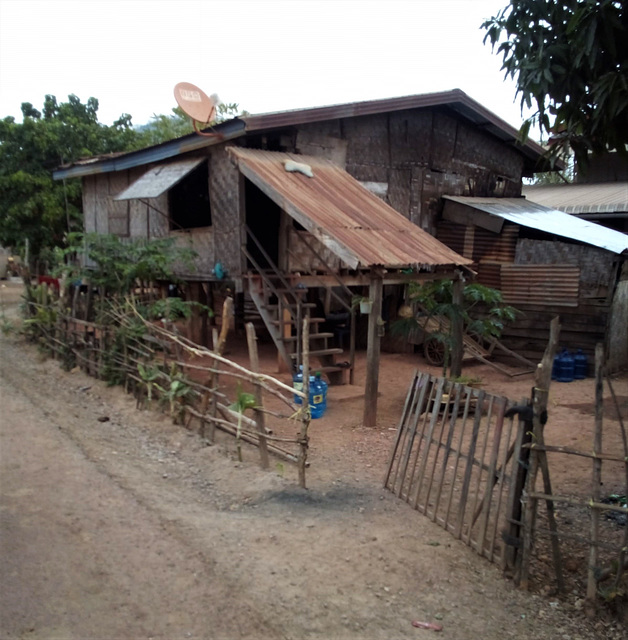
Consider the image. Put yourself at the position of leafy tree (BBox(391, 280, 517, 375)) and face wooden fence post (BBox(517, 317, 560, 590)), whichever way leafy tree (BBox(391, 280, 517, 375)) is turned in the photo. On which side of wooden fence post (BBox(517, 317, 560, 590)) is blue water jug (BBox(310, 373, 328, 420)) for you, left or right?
right

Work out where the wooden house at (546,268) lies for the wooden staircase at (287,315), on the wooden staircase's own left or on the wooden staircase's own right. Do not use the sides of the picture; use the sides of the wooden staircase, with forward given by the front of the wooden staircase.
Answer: on the wooden staircase's own left

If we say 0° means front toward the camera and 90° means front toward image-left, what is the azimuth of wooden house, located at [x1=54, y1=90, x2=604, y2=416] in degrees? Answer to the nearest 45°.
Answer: approximately 315°

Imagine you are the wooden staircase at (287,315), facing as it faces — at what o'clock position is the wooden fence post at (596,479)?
The wooden fence post is roughly at 1 o'clock from the wooden staircase.

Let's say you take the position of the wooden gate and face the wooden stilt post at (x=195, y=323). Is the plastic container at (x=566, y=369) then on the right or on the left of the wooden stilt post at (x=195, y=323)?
right

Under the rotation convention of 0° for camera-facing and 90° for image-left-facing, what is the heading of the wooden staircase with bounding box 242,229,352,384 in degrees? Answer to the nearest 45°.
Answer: approximately 315°

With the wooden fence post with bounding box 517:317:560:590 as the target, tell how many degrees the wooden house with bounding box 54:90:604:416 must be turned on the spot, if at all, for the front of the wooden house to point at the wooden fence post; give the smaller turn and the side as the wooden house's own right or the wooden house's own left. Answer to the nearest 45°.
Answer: approximately 45° to the wooden house's own right

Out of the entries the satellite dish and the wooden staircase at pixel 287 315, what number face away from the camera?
0
